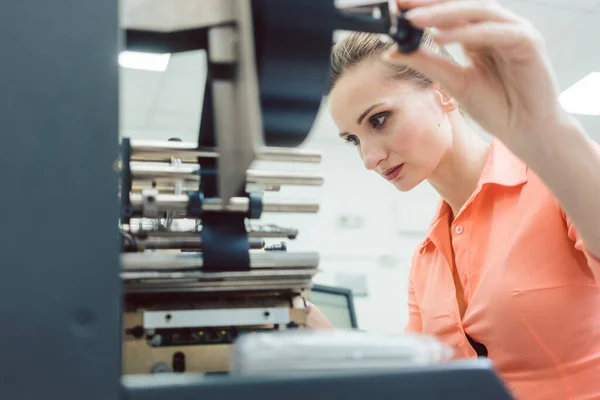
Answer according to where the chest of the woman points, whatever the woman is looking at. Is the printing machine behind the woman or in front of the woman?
in front

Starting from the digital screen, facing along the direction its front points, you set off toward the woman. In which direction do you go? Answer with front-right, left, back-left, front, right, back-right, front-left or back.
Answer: front-left

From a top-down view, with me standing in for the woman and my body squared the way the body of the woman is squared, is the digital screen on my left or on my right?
on my right

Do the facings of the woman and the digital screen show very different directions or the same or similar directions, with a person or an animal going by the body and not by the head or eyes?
same or similar directions

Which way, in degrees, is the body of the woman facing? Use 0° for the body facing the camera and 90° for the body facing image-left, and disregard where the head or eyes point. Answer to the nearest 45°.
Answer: approximately 45°

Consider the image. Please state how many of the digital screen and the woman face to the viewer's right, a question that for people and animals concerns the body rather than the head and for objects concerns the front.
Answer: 0

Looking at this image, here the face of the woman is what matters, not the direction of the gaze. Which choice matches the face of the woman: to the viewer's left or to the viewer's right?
to the viewer's left
